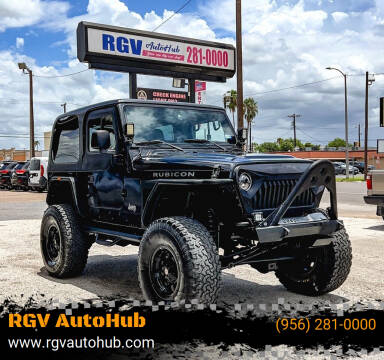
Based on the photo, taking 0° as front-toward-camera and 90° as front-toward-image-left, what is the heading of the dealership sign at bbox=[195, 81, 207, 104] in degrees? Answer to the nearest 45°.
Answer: approximately 0°

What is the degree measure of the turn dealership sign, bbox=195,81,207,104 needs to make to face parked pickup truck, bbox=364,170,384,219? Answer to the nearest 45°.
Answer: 0° — it already faces it

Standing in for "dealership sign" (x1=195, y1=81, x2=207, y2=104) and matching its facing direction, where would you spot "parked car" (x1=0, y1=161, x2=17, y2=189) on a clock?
The parked car is roughly at 4 o'clock from the dealership sign.

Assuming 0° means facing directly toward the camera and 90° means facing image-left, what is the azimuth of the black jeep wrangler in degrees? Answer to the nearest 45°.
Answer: approximately 315°
